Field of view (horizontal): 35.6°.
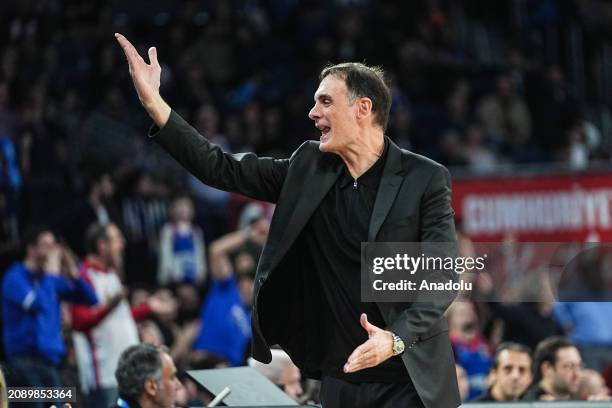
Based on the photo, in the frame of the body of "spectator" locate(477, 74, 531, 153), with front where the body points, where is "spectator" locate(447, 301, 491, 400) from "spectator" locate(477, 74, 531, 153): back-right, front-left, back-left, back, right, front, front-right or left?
front

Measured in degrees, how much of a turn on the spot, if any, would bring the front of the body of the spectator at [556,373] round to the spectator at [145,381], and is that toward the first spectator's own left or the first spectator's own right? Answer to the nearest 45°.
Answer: approximately 90° to the first spectator's own right

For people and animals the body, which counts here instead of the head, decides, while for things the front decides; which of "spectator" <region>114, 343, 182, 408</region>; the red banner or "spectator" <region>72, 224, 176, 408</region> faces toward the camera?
the red banner

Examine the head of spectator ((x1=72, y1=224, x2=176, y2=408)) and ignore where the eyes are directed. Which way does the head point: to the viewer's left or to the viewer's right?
to the viewer's right

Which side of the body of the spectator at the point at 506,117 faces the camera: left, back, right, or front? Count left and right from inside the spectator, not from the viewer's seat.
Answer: front

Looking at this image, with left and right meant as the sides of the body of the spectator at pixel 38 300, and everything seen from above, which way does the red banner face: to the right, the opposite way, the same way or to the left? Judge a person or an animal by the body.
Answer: to the right

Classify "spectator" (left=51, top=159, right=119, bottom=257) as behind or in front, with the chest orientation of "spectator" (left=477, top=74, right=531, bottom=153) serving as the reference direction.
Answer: in front

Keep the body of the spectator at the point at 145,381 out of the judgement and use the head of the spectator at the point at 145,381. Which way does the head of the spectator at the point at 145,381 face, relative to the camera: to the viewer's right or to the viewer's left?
to the viewer's right

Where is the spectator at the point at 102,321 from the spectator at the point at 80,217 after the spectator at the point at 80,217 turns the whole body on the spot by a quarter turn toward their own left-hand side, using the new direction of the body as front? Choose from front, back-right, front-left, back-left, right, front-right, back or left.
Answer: back-right

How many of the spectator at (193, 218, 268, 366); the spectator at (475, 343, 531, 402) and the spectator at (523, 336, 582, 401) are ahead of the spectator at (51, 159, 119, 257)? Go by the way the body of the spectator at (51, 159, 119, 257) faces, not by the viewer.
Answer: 3

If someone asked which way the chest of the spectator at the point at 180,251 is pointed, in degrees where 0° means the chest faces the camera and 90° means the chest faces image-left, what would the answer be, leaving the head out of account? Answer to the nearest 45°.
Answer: approximately 0°

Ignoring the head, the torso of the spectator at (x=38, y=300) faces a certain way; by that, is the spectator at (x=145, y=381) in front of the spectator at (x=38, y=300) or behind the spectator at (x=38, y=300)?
in front

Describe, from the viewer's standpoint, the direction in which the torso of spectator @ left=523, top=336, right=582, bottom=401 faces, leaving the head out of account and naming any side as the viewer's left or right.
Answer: facing the viewer and to the right of the viewer

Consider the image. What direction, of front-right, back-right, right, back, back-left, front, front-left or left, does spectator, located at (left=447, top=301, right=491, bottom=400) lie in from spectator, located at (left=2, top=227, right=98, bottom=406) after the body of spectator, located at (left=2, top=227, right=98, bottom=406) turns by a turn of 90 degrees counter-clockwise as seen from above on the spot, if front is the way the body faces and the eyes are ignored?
front-right

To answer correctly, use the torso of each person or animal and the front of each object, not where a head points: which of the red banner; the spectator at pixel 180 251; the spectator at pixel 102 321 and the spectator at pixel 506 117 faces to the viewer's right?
the spectator at pixel 102 321
